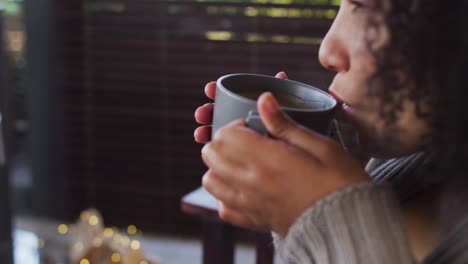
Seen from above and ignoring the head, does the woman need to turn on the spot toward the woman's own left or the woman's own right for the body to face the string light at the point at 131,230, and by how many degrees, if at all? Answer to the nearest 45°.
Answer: approximately 45° to the woman's own right

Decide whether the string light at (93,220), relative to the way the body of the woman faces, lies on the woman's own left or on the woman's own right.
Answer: on the woman's own right

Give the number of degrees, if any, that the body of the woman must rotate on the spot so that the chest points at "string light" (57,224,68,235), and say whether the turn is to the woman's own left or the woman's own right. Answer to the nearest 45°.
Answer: approximately 45° to the woman's own right

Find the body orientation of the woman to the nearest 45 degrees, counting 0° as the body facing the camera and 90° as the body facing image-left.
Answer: approximately 90°
